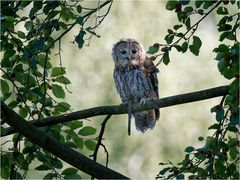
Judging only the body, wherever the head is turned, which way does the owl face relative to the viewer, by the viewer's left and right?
facing the viewer and to the left of the viewer
